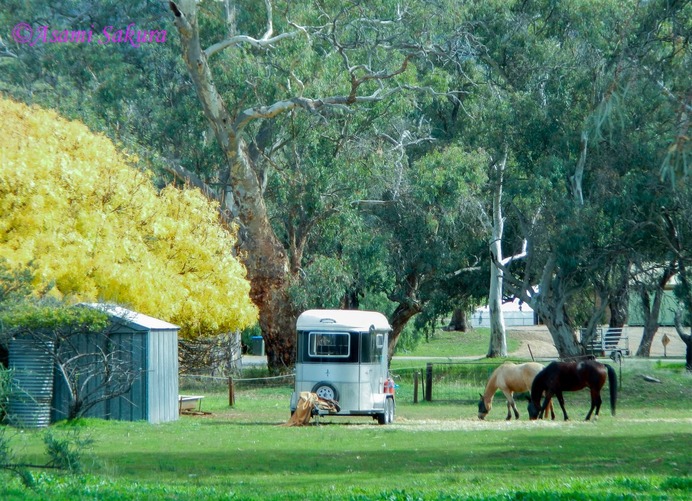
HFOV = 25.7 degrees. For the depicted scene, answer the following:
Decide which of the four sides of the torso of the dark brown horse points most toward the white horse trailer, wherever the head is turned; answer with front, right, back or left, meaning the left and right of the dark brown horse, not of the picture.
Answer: front

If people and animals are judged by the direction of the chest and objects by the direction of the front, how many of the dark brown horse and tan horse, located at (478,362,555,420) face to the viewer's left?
2

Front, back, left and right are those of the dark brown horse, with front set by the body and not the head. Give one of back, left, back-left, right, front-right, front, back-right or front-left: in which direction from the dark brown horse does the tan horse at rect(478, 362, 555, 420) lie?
front-right

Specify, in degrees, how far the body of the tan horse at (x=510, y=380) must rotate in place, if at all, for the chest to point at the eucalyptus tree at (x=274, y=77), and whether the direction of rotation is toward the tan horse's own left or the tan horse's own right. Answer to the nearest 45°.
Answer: approximately 45° to the tan horse's own right

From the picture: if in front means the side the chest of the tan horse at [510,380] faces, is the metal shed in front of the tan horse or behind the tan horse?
in front

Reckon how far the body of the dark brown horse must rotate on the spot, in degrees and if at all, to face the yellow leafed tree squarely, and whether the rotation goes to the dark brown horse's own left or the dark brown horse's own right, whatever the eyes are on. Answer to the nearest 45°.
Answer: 0° — it already faces it

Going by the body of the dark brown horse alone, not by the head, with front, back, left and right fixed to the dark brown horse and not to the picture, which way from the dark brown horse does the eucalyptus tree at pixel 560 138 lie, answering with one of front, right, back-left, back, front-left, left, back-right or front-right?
right

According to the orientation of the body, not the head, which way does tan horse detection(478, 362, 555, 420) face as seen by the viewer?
to the viewer's left

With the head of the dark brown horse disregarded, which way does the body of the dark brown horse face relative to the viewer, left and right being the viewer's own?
facing to the left of the viewer

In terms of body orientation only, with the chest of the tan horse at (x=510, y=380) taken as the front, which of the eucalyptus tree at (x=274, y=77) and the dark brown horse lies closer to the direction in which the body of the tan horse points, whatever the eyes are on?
the eucalyptus tree

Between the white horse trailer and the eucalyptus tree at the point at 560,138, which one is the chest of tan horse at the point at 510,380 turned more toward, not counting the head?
the white horse trailer
